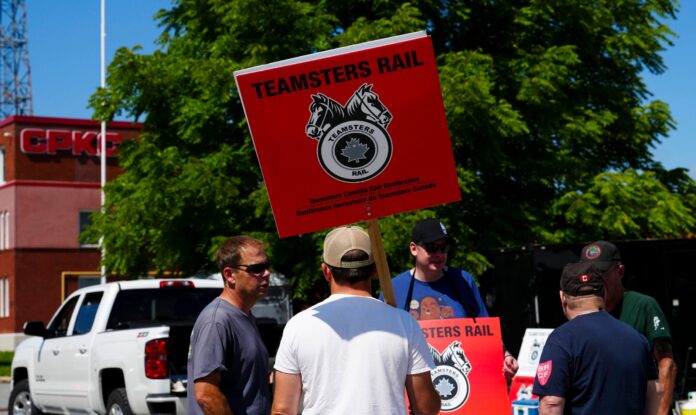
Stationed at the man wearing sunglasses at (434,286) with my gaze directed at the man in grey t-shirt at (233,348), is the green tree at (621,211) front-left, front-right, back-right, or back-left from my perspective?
back-right

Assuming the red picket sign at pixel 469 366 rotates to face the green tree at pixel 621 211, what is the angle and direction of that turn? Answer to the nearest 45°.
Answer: approximately 180°

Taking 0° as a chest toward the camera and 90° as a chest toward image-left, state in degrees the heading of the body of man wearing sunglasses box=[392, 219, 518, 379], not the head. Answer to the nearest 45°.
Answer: approximately 0°

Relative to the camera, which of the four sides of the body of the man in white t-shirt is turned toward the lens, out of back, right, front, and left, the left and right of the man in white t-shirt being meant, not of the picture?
back

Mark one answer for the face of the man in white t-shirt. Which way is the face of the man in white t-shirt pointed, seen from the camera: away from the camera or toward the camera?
away from the camera

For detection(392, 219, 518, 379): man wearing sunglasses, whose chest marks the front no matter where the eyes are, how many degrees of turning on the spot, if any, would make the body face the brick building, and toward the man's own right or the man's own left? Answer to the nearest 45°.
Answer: approximately 135° to the man's own right

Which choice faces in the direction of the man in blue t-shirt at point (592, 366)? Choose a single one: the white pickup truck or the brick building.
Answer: the brick building

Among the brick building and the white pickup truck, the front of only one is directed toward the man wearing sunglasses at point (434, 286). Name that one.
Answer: the brick building

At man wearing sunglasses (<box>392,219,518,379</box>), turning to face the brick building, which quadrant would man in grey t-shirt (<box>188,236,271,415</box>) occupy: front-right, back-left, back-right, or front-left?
back-left

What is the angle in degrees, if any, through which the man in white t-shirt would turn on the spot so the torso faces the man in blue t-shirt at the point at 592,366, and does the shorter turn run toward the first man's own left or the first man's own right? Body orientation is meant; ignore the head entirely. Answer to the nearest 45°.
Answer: approximately 90° to the first man's own right
